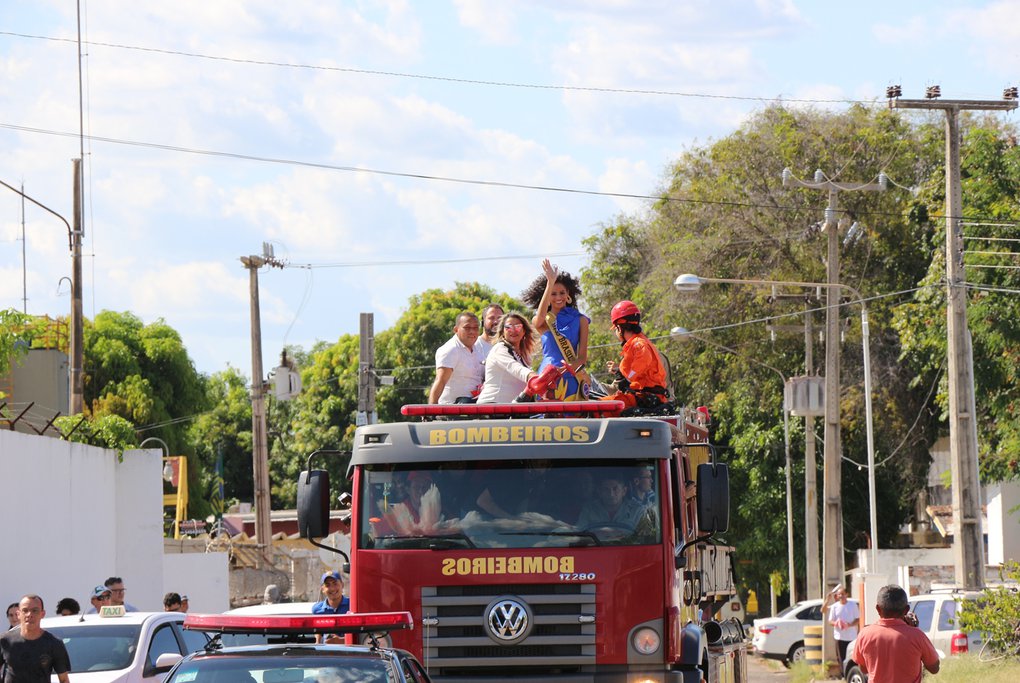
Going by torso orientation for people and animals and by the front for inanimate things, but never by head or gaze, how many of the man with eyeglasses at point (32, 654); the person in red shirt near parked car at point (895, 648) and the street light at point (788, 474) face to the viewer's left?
1

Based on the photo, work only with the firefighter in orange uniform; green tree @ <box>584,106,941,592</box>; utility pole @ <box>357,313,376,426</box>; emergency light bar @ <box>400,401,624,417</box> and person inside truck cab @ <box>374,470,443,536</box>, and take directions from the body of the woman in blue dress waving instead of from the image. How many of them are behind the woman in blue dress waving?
2

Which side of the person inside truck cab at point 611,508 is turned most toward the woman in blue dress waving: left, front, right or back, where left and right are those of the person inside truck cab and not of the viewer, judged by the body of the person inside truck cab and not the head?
back

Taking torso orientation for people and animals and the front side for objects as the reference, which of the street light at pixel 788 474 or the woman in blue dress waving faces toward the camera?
the woman in blue dress waving

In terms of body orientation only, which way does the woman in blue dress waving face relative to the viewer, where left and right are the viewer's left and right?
facing the viewer

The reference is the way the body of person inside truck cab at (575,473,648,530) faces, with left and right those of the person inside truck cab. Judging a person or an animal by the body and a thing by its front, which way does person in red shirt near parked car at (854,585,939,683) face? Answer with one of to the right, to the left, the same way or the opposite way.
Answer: the opposite way

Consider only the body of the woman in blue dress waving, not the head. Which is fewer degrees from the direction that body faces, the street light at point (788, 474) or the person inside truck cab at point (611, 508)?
the person inside truck cab

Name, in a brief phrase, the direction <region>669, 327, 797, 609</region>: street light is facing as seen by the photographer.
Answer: facing to the left of the viewer

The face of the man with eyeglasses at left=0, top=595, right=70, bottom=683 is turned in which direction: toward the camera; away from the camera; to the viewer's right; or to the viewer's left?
toward the camera

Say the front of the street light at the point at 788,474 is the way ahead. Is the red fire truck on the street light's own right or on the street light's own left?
on the street light's own left

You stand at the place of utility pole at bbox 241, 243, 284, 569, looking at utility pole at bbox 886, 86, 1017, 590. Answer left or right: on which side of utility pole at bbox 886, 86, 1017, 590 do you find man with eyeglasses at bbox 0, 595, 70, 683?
right

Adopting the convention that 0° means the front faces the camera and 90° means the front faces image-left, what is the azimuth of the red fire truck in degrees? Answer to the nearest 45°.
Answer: approximately 0°

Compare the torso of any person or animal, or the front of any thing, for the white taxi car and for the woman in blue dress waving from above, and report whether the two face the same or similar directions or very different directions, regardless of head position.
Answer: same or similar directions

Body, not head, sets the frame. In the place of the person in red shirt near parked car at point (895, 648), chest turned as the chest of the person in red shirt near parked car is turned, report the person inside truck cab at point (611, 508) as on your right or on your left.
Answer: on your left

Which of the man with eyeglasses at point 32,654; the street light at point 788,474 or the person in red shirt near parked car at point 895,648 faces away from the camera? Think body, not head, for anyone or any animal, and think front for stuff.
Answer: the person in red shirt near parked car

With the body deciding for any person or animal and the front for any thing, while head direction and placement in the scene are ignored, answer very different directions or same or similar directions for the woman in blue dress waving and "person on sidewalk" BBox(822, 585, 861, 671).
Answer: same or similar directions
